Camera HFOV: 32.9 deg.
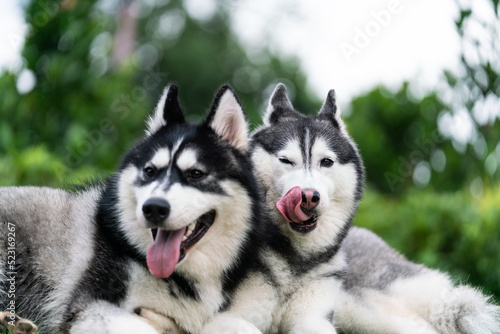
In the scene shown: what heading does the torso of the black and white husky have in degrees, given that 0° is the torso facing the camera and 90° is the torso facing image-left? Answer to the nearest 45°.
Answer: approximately 315°

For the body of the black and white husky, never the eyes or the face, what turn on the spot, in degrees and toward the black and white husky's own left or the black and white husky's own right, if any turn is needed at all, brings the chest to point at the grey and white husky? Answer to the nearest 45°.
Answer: approximately 90° to the black and white husky's own left

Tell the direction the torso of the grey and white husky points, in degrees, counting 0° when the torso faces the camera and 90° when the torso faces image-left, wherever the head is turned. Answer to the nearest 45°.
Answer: approximately 45°
